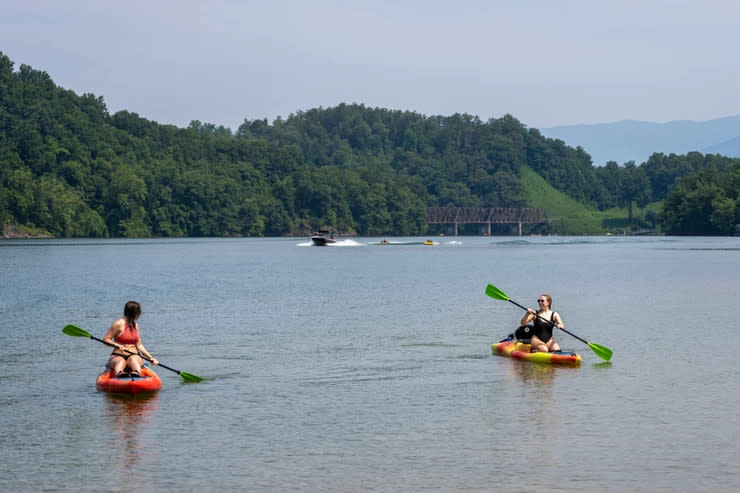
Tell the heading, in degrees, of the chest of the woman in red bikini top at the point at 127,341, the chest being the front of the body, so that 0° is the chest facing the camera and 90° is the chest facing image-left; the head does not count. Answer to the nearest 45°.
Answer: approximately 0°
